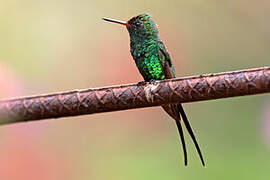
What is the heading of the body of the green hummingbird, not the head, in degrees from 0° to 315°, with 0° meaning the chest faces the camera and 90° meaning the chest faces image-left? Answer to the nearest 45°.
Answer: approximately 45°
